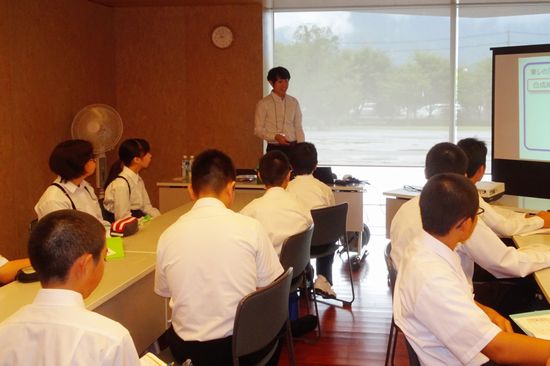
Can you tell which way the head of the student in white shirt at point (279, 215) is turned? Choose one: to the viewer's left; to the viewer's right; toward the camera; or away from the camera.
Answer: away from the camera

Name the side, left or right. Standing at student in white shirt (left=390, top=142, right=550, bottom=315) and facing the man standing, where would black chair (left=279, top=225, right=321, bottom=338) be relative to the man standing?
left

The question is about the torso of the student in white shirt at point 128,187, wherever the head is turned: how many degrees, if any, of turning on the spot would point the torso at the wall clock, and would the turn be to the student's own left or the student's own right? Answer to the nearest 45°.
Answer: approximately 90° to the student's own left

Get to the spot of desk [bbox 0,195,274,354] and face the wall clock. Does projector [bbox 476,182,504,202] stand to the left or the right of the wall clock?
right

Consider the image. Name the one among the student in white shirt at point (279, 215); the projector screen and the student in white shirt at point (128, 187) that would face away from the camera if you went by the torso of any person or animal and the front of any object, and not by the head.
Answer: the student in white shirt at point (279, 215)

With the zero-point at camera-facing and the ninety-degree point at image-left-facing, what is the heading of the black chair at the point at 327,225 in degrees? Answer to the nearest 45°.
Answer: approximately 135°

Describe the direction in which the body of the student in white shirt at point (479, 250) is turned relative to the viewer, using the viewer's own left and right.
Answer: facing away from the viewer and to the right of the viewer

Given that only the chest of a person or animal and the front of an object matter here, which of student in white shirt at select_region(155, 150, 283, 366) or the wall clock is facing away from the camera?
the student in white shirt

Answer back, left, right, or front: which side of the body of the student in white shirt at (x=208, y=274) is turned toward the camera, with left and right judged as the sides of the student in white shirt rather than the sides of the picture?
back

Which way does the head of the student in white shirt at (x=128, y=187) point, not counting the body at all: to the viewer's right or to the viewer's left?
to the viewer's right
